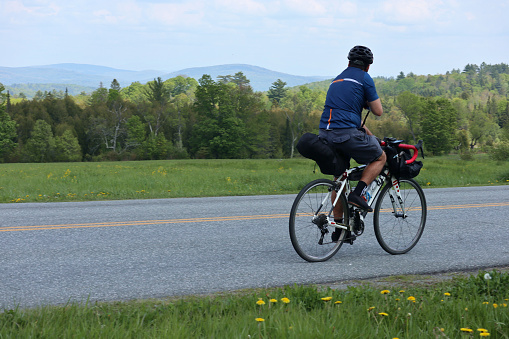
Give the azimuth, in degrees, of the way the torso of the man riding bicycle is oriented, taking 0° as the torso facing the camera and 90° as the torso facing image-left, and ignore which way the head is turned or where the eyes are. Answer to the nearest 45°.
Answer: approximately 225°

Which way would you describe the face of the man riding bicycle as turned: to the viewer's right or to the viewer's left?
to the viewer's right
